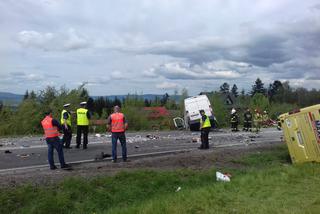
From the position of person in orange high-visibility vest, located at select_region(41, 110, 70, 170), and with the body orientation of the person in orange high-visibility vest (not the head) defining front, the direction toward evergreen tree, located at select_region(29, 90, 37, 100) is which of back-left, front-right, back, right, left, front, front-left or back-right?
front-left

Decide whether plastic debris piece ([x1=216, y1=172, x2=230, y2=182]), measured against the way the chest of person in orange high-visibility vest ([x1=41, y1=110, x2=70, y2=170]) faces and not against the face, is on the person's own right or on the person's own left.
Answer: on the person's own right

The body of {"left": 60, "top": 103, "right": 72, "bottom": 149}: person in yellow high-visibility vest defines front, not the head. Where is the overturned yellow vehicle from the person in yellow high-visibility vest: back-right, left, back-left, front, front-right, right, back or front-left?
back-left

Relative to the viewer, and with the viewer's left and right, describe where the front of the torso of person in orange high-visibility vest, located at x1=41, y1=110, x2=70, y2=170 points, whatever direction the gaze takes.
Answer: facing away from the viewer and to the right of the viewer

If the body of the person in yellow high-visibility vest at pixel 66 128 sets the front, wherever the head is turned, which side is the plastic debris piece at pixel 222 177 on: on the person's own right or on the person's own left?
on the person's own left
